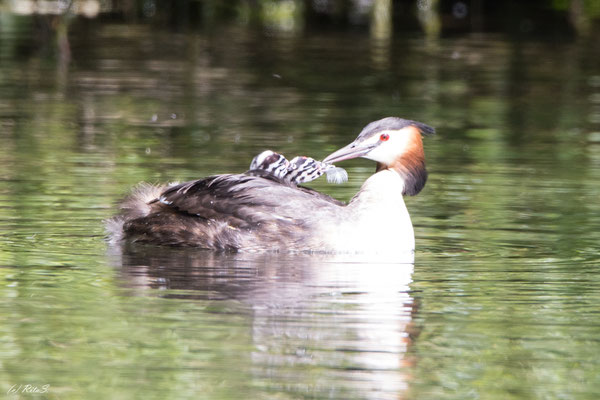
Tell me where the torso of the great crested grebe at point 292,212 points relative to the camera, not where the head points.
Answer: to the viewer's right

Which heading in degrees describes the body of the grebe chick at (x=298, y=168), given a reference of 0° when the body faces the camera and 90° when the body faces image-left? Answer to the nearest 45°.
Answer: approximately 270°
